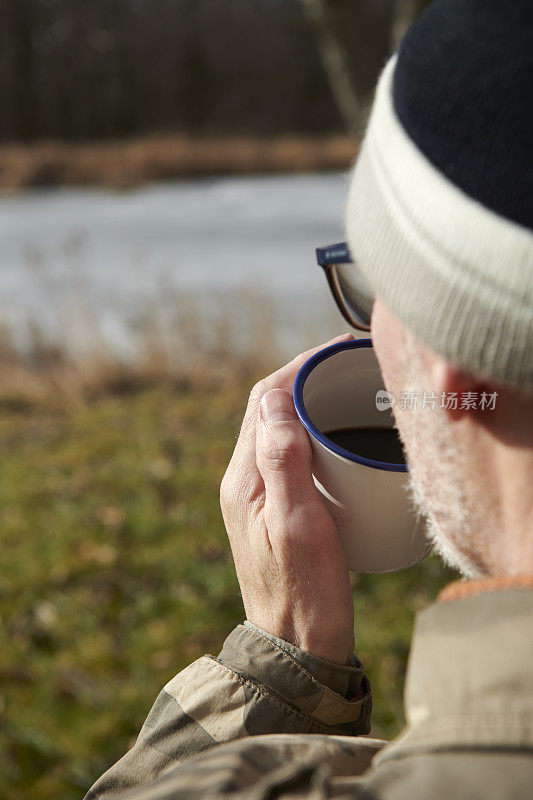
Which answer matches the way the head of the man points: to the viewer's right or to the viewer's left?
to the viewer's left

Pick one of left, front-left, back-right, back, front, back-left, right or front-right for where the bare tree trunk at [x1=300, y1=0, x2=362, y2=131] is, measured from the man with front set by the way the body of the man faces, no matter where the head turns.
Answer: front-right

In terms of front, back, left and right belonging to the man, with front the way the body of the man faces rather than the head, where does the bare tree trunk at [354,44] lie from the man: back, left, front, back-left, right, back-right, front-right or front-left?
front-right

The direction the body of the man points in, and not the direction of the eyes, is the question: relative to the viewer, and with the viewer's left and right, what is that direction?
facing away from the viewer and to the left of the viewer
